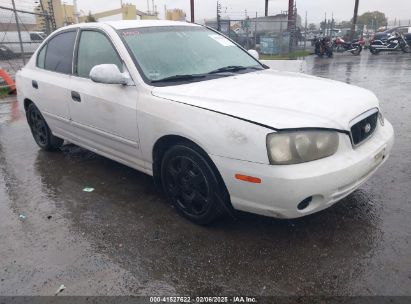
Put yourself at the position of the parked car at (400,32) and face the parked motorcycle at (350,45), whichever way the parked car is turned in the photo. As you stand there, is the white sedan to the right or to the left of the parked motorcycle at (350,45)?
left

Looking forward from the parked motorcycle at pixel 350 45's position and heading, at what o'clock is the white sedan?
The white sedan is roughly at 9 o'clock from the parked motorcycle.

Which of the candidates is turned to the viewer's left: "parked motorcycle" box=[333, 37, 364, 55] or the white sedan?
the parked motorcycle

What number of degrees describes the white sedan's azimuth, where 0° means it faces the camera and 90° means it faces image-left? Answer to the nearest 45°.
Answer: approximately 315°

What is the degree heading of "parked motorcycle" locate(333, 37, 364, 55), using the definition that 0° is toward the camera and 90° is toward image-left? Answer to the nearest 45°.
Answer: approximately 90°

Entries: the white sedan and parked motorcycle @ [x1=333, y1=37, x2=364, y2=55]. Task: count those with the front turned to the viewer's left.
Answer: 1

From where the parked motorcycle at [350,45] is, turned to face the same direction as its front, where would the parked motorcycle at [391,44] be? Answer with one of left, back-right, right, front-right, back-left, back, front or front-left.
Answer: back

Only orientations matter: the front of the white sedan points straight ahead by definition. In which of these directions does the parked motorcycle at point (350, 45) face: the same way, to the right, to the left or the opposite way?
the opposite way

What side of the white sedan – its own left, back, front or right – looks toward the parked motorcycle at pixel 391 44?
left

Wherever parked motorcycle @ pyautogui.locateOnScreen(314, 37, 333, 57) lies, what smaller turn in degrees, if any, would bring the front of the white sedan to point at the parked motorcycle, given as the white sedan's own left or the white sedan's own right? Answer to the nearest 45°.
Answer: approximately 135° to the white sedan's own left

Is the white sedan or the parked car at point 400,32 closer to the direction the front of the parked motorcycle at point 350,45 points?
the white sedan

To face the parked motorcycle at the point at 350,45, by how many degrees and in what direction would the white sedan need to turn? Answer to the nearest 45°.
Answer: approximately 90° to its left

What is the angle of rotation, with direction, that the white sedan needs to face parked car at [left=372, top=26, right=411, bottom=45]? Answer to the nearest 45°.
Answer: approximately 90° to its left

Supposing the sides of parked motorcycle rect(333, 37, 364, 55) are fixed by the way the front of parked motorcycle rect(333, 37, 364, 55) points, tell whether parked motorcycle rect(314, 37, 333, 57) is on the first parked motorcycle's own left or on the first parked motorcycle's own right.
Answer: on the first parked motorcycle's own left
